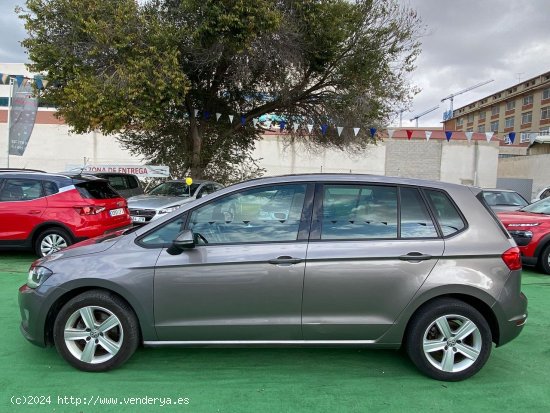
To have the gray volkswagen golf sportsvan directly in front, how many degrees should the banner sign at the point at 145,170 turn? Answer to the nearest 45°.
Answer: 0° — it already faces it

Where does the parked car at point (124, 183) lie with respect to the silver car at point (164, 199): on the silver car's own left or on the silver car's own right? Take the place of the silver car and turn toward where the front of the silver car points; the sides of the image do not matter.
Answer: on the silver car's own right

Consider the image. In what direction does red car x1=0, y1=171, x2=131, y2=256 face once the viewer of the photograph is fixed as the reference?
facing away from the viewer and to the left of the viewer

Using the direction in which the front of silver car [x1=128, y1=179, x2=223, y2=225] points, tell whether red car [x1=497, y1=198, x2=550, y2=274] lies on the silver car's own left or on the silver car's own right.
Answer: on the silver car's own left

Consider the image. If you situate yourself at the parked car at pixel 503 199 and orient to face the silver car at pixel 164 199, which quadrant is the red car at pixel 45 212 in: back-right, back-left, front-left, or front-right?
front-left

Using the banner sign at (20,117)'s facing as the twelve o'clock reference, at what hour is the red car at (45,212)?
The red car is roughly at 12 o'clock from the banner sign.

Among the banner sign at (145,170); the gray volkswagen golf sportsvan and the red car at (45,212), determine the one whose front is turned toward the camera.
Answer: the banner sign

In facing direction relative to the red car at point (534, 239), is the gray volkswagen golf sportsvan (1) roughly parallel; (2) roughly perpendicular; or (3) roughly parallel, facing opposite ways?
roughly parallel

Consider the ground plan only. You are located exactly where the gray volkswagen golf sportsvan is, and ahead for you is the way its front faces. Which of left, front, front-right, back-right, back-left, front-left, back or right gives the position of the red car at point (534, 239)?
back-right

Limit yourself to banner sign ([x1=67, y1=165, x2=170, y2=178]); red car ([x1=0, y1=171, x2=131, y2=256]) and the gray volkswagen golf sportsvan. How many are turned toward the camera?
1

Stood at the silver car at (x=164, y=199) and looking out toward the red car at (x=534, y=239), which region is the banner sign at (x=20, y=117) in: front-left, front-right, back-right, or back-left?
back-left

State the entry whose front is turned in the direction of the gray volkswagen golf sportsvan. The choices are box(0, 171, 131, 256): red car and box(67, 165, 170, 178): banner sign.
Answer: the banner sign

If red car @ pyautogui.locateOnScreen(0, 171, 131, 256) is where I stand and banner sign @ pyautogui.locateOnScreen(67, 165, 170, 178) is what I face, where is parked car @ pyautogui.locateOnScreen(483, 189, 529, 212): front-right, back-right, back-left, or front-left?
front-right

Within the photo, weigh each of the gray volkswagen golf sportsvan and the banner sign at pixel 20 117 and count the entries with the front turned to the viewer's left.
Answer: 1

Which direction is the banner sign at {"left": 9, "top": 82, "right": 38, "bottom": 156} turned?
toward the camera
